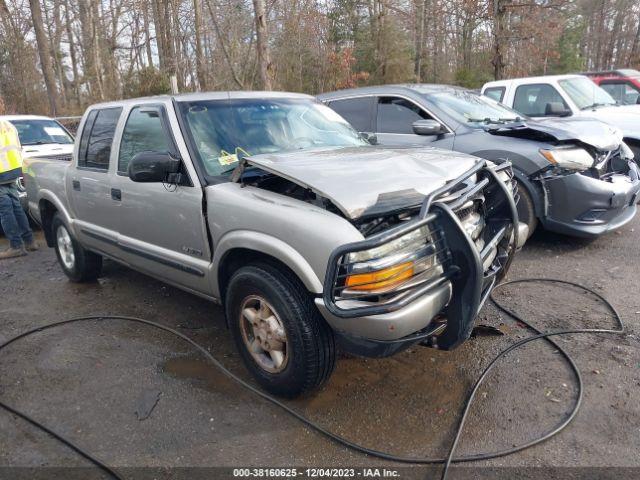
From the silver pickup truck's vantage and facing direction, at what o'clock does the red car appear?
The red car is roughly at 9 o'clock from the silver pickup truck.

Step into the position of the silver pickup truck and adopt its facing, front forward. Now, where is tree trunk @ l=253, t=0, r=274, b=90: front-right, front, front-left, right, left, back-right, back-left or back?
back-left

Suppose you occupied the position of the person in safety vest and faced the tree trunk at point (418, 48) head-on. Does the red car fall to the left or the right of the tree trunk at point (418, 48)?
right

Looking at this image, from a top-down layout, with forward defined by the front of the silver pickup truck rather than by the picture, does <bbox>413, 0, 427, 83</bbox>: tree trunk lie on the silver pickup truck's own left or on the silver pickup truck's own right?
on the silver pickup truck's own left

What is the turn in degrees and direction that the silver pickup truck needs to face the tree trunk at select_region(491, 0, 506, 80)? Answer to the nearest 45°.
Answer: approximately 90° to its left

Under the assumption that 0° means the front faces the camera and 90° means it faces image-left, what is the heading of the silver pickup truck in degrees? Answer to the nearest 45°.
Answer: approximately 315°

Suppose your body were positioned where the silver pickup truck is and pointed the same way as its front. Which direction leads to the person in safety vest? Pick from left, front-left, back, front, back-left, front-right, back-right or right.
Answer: back
